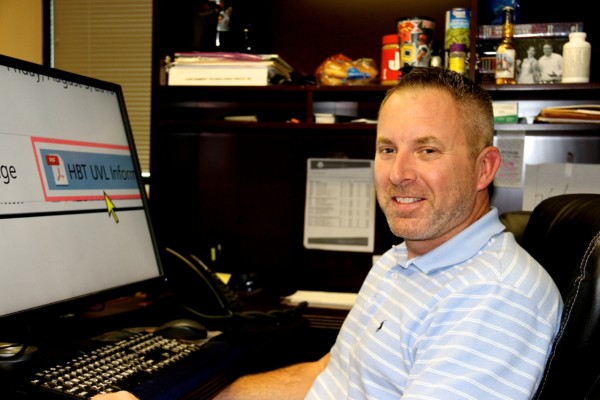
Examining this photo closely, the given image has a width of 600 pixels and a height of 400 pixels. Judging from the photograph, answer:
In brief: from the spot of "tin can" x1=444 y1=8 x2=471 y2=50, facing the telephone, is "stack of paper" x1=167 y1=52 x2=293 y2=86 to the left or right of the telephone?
right

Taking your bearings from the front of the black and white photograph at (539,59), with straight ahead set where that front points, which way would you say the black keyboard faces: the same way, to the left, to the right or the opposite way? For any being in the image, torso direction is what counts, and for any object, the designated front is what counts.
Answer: to the left

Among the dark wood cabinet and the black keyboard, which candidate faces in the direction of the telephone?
the dark wood cabinet

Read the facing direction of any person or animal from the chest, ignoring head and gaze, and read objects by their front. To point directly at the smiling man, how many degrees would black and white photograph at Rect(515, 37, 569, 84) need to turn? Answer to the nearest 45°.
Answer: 0° — it already faces them

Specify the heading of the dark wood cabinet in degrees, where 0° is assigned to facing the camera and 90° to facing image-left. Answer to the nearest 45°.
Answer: approximately 0°

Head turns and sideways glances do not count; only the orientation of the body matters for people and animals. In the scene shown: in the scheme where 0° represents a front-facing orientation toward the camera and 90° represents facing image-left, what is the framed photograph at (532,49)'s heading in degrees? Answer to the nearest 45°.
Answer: approximately 0°

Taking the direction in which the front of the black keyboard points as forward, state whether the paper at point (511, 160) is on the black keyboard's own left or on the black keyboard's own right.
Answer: on the black keyboard's own left

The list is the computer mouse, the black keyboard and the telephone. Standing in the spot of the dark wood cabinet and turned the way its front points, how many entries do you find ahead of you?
3
